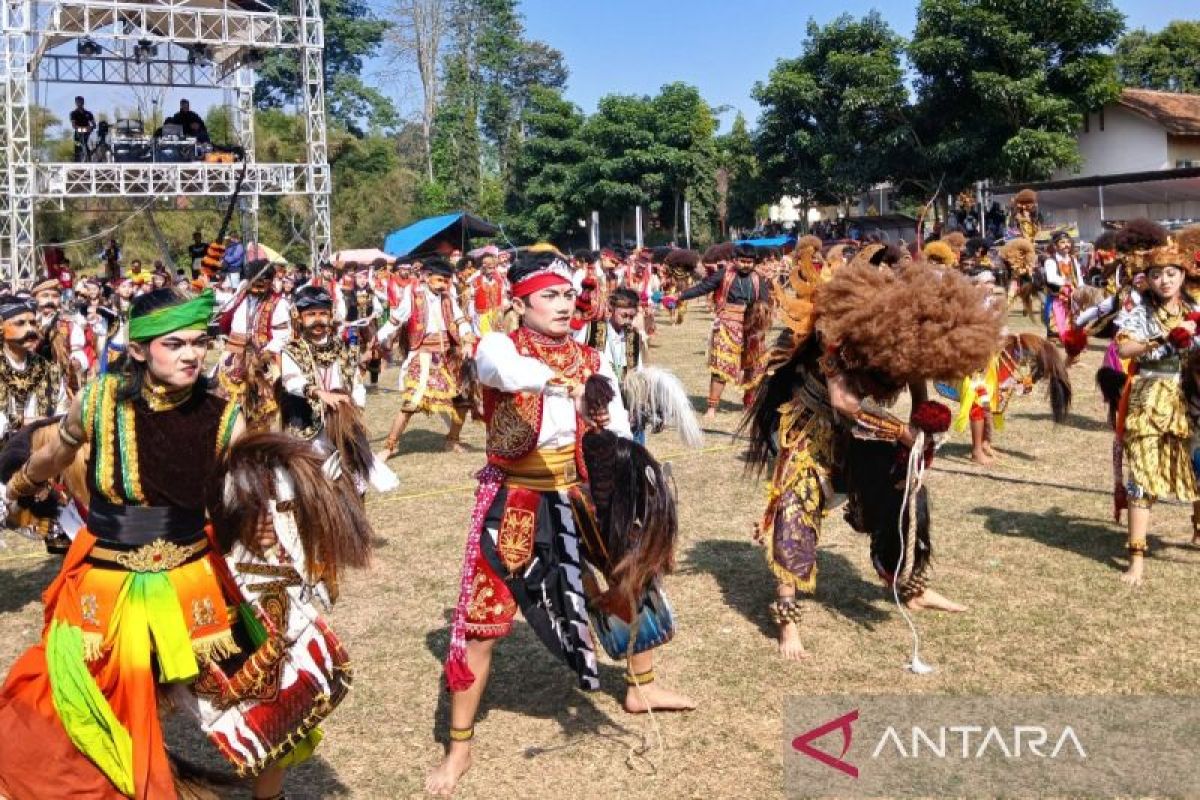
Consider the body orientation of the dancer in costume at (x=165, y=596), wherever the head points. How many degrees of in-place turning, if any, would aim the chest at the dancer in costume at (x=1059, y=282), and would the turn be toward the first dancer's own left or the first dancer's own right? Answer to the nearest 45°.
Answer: approximately 90° to the first dancer's own left

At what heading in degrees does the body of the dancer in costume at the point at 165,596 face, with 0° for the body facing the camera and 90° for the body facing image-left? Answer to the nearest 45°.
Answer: approximately 315°

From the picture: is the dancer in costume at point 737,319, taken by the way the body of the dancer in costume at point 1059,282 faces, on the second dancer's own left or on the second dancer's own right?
on the second dancer's own right

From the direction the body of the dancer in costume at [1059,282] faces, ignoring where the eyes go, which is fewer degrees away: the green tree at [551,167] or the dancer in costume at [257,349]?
the dancer in costume
